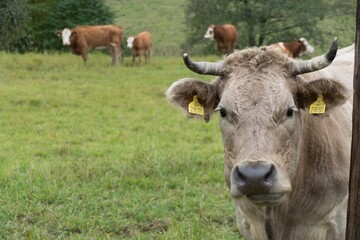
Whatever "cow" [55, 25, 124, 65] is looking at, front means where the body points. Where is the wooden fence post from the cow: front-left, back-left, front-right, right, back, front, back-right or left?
left

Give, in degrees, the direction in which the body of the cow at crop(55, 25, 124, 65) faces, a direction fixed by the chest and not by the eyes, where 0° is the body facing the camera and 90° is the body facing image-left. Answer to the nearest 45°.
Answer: approximately 90°

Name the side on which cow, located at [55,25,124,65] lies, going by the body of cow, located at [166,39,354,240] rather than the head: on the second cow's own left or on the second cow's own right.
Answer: on the second cow's own right

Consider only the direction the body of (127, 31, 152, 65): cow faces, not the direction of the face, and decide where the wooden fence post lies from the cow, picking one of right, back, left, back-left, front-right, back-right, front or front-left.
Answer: front-left

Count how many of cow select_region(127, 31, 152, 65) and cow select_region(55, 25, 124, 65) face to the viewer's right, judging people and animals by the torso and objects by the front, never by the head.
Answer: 0

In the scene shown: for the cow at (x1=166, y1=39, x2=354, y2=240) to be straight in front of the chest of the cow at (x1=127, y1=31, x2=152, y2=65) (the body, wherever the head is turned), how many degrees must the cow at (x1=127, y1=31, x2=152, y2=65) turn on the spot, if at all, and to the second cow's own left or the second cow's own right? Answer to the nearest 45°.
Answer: approximately 45° to the second cow's own left

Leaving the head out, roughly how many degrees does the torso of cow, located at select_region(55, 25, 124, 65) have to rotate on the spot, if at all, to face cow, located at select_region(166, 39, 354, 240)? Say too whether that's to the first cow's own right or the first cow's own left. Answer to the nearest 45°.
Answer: approximately 90° to the first cow's own left

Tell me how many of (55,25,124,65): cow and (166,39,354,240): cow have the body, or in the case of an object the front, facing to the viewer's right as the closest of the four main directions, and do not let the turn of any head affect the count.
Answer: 0

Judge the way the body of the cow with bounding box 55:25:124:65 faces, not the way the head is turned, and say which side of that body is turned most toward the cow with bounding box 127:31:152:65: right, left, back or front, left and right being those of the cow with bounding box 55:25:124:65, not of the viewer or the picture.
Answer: back

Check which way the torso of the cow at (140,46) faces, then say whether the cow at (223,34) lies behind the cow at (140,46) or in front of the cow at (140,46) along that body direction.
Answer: behind
